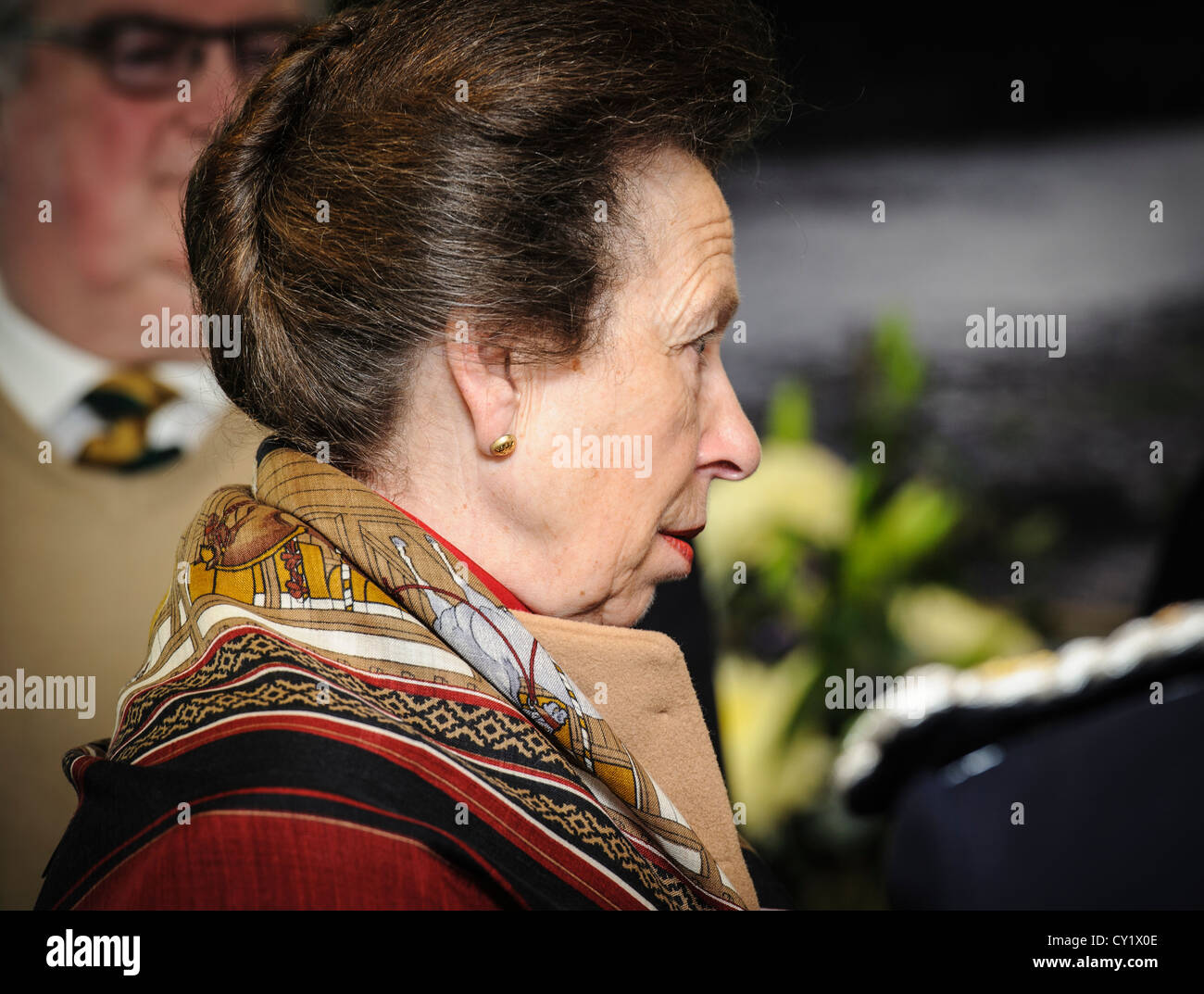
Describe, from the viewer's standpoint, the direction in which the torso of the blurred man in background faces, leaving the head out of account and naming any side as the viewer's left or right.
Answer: facing the viewer and to the right of the viewer

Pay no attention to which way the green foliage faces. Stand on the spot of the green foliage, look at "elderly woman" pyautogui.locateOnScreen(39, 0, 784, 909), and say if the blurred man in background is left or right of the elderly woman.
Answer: right

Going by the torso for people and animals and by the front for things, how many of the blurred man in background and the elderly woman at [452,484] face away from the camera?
0

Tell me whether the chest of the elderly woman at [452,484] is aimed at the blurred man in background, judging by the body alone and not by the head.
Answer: no

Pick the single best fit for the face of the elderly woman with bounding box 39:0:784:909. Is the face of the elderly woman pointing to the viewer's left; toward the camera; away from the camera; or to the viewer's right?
to the viewer's right

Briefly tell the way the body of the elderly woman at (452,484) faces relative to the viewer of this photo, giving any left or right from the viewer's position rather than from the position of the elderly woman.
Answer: facing to the right of the viewer

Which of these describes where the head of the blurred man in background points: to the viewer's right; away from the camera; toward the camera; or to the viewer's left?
toward the camera
